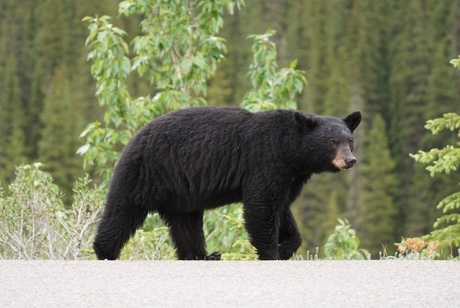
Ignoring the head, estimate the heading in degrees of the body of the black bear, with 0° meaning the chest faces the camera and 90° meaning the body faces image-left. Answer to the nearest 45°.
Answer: approximately 270°

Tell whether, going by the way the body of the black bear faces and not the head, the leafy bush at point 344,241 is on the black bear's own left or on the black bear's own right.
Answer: on the black bear's own left

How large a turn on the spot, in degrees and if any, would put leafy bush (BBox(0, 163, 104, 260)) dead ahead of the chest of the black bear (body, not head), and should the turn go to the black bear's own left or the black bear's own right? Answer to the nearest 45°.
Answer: approximately 135° to the black bear's own left
